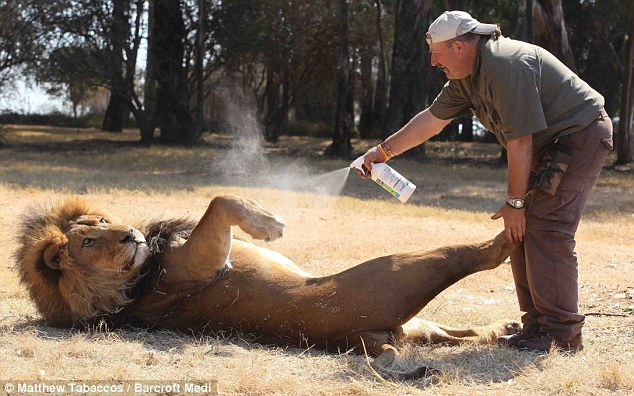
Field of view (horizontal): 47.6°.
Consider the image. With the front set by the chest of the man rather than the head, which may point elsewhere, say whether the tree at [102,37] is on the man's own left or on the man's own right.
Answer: on the man's own right

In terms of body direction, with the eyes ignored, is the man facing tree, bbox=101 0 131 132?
no

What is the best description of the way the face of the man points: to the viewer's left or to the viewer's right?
to the viewer's left

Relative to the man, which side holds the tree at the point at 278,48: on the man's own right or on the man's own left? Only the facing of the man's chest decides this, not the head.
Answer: on the man's own right

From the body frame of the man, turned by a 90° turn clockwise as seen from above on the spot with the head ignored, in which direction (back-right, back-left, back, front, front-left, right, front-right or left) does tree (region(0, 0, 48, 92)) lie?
front-left

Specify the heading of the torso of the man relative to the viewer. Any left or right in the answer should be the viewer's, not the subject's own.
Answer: facing to the left of the viewer

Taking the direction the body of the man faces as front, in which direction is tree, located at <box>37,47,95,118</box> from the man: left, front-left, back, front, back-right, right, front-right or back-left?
front-right

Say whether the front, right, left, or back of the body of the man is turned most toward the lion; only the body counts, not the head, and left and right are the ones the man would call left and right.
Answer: front
